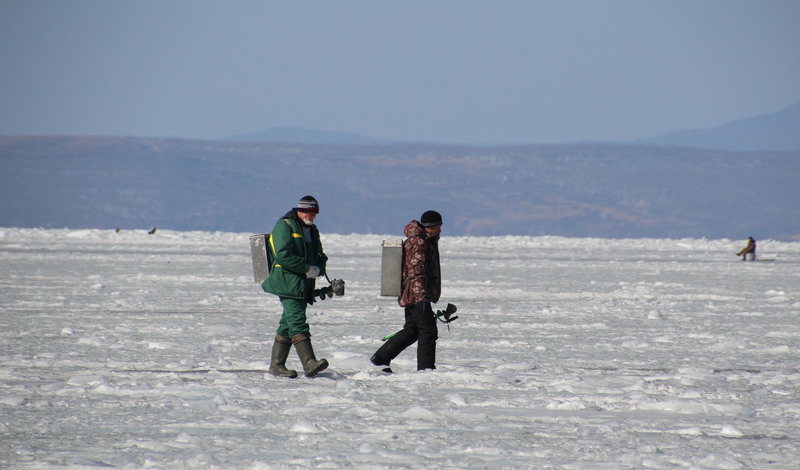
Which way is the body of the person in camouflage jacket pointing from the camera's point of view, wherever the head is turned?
to the viewer's right

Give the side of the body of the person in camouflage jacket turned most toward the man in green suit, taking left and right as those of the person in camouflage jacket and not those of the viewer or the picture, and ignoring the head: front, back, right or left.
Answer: back

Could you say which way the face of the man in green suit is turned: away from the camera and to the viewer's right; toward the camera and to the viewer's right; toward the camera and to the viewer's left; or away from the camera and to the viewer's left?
toward the camera and to the viewer's right
